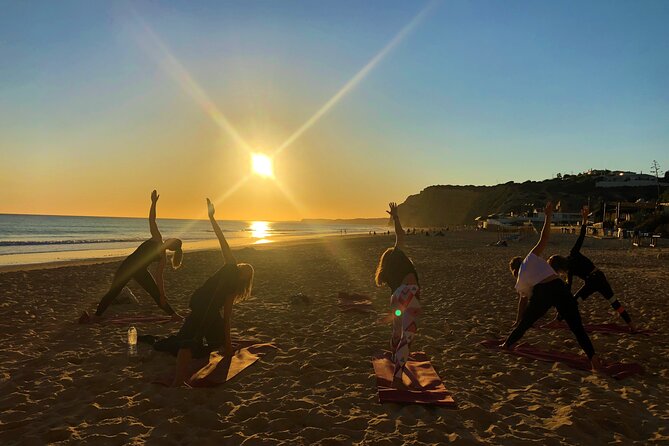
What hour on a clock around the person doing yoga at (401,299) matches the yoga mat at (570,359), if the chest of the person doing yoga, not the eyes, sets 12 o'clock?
The yoga mat is roughly at 5 o'clock from the person doing yoga.

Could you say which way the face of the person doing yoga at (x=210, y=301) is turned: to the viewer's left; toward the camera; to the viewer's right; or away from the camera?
away from the camera

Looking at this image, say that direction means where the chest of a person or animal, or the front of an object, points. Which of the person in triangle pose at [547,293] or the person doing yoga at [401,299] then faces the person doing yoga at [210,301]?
the person doing yoga at [401,299]

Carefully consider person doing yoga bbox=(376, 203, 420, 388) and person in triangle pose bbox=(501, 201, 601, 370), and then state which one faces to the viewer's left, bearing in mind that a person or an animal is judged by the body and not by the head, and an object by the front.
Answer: the person doing yoga

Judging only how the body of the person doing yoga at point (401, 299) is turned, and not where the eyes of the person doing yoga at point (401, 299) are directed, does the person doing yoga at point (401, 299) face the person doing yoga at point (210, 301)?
yes

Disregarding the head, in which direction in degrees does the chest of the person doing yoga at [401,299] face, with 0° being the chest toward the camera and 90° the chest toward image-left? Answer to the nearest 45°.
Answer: approximately 90°
